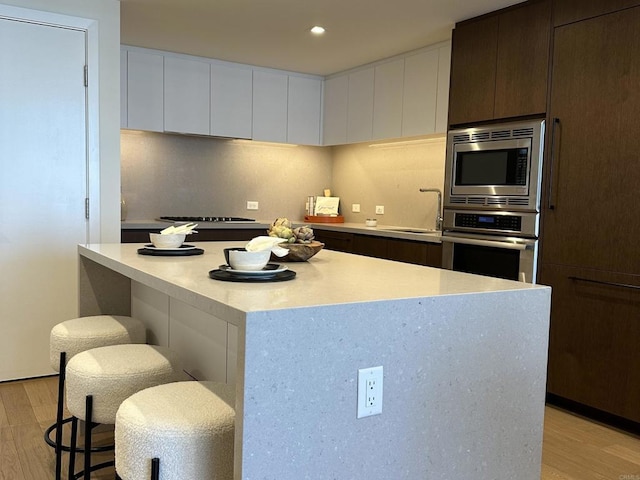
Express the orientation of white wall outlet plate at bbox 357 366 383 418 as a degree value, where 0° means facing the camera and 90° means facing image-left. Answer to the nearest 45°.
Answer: approximately 315°

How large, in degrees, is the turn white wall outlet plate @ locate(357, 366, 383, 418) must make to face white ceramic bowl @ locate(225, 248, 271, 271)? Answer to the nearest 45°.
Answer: approximately 180°

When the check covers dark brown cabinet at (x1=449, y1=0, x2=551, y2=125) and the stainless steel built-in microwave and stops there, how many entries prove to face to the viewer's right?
0

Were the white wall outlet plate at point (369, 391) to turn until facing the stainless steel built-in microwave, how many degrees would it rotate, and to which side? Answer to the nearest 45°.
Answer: approximately 135° to its left

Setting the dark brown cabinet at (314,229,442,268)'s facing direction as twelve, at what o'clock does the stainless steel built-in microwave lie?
The stainless steel built-in microwave is roughly at 9 o'clock from the dark brown cabinet.

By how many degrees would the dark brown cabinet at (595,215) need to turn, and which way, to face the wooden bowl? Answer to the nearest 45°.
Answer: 0° — it already faces it

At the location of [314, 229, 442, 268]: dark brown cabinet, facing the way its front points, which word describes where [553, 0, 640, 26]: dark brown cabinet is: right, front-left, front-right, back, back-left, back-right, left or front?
left

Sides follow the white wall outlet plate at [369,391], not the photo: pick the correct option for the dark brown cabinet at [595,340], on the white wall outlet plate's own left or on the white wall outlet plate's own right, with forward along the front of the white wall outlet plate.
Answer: on the white wall outlet plate's own left

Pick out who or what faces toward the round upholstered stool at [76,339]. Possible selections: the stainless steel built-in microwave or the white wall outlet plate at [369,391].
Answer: the stainless steel built-in microwave

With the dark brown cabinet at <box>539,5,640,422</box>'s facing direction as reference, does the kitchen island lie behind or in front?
in front

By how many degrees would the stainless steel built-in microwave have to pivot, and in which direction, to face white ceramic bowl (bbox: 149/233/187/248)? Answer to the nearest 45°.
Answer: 0° — it already faces it
